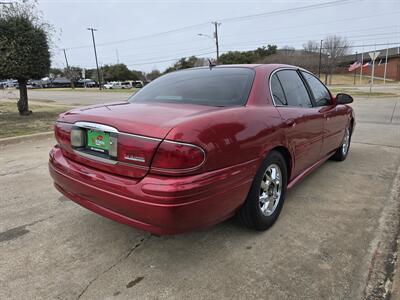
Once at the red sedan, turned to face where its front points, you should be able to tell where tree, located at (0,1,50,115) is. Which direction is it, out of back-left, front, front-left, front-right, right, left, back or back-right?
left

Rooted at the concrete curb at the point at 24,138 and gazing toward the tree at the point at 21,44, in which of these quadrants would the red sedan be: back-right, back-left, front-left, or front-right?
back-right

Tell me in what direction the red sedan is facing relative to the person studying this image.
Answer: facing away from the viewer and to the right of the viewer

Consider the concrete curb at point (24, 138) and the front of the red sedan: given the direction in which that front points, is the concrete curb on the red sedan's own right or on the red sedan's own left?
on the red sedan's own left

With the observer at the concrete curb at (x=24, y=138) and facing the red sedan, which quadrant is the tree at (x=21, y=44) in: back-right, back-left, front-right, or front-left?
back-left
